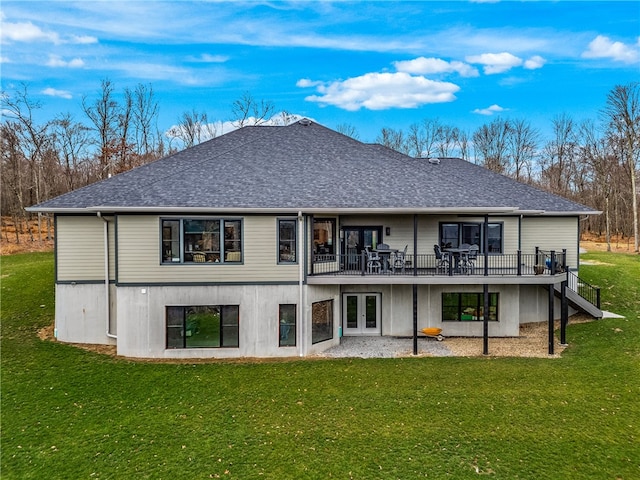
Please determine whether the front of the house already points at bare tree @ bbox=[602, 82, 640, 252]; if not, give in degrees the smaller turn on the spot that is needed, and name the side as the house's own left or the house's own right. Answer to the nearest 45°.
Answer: approximately 45° to the house's own right

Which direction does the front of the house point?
away from the camera

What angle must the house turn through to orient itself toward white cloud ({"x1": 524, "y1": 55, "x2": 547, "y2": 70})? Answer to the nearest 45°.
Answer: approximately 45° to its right

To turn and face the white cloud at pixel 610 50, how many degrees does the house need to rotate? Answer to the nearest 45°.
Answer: approximately 45° to its right
